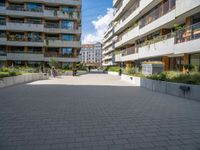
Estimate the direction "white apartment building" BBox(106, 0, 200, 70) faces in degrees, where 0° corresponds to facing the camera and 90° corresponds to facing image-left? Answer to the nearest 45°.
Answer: approximately 45°

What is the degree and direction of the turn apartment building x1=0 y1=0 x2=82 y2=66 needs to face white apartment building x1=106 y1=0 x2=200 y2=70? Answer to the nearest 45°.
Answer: approximately 45° to its left

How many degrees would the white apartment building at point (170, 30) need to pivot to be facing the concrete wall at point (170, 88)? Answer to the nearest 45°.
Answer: approximately 45° to its left

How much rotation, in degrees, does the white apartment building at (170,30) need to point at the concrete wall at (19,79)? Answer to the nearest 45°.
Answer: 0° — it already faces it
